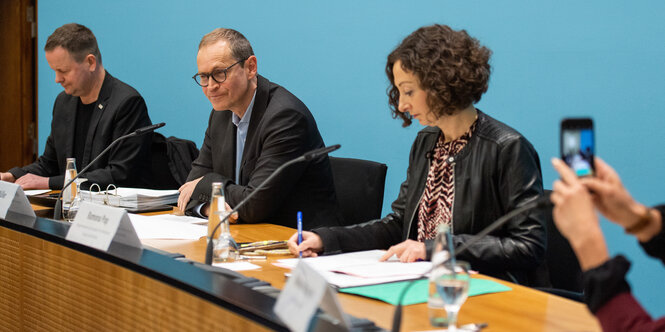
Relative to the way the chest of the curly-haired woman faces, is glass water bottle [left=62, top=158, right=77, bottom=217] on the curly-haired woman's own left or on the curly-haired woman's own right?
on the curly-haired woman's own right

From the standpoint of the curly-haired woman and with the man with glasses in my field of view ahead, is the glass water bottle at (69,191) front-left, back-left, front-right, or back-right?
front-left

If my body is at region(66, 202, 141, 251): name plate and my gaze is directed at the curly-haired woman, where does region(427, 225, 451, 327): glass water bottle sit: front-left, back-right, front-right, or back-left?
front-right

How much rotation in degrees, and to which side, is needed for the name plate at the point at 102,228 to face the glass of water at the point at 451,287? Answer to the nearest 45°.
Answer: approximately 90° to its left

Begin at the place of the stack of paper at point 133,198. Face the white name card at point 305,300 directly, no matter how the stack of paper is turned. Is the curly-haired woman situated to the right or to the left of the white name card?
left

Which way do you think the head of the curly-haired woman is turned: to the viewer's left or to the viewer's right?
to the viewer's left

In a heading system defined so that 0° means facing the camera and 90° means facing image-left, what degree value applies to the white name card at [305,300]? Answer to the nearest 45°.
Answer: approximately 45°

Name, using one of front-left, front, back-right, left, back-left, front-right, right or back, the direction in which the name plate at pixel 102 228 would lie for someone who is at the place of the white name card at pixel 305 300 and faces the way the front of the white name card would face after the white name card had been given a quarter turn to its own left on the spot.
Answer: back

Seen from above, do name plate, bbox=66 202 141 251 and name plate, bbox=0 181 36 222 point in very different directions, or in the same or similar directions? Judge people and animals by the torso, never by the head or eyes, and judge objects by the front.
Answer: same or similar directions

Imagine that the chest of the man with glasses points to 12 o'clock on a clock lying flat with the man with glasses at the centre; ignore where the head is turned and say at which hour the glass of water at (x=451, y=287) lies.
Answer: The glass of water is roughly at 10 o'clock from the man with glasses.

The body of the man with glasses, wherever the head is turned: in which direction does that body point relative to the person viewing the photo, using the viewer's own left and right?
facing the viewer and to the left of the viewer

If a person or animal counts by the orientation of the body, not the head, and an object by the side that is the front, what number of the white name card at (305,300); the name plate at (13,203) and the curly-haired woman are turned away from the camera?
0

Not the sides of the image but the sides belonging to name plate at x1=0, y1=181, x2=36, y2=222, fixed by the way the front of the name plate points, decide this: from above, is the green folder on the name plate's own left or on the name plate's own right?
on the name plate's own left

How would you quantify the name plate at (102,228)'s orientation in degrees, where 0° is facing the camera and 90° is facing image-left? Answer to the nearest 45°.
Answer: approximately 45°

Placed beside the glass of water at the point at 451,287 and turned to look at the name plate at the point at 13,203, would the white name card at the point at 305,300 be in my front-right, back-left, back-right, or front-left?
front-left

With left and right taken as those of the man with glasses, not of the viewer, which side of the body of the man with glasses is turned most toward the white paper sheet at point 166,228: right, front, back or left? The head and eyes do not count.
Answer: front

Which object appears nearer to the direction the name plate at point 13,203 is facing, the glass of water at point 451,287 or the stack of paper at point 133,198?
the glass of water

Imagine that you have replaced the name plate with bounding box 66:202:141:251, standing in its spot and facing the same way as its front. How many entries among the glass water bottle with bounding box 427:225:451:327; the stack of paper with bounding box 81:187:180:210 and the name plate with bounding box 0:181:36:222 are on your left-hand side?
1

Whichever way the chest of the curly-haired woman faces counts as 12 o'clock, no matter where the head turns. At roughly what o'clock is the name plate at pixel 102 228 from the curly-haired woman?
The name plate is roughly at 1 o'clock from the curly-haired woman.
